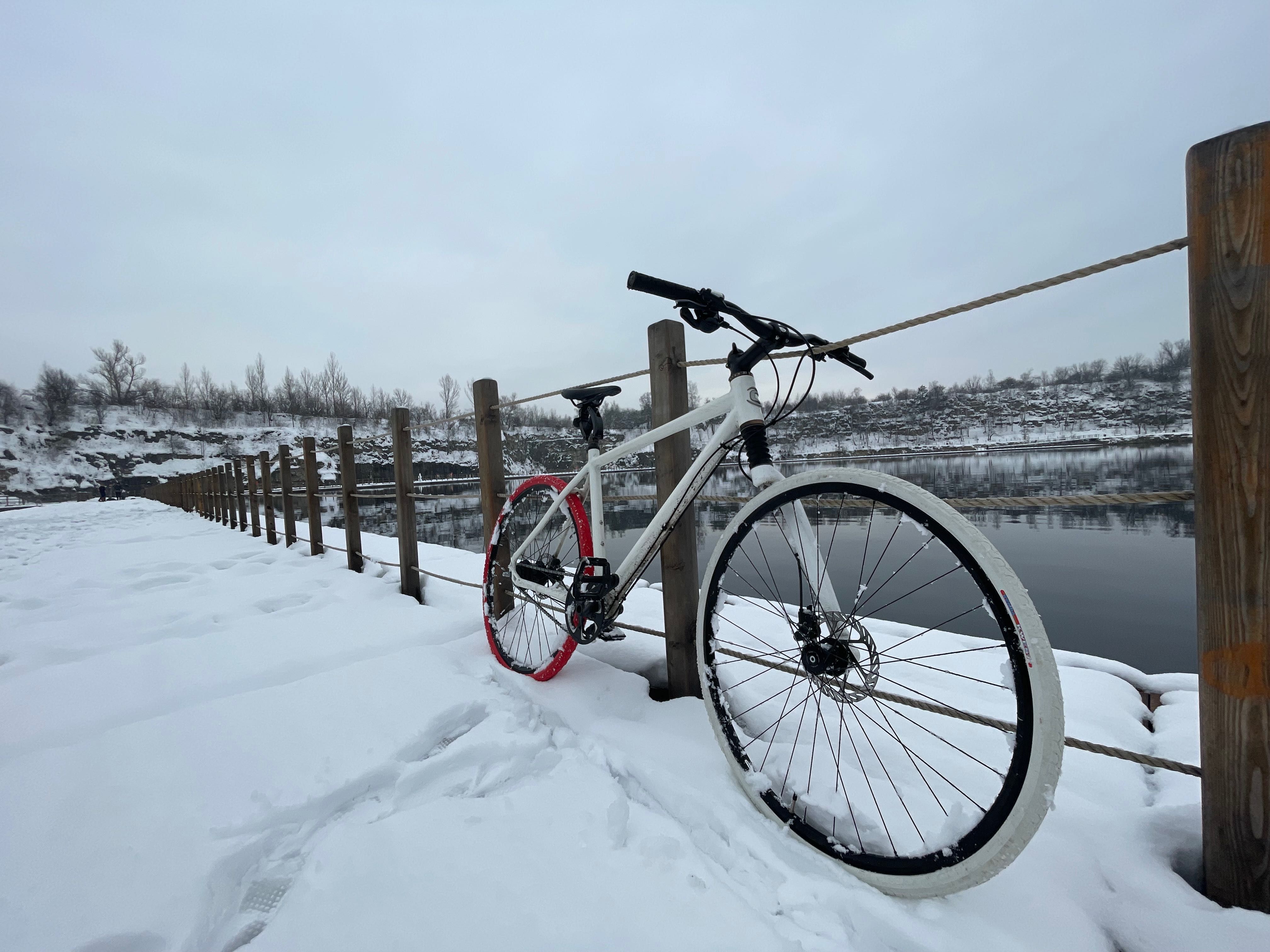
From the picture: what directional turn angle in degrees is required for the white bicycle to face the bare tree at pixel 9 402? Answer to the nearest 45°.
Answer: approximately 180°

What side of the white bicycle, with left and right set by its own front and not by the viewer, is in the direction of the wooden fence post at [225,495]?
back

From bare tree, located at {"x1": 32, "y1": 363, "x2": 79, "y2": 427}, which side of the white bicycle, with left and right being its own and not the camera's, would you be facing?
back

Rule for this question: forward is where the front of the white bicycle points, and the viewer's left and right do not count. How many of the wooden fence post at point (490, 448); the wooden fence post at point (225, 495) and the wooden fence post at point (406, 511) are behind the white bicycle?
3

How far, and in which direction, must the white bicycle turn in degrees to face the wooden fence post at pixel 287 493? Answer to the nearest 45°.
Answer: approximately 180°

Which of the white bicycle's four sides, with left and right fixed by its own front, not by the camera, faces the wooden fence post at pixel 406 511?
back

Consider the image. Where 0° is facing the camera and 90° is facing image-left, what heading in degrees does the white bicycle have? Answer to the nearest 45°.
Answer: approximately 315°

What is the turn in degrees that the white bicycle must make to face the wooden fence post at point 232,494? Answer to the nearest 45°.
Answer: approximately 180°

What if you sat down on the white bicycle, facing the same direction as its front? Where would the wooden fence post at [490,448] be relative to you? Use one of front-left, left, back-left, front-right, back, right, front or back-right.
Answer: back
